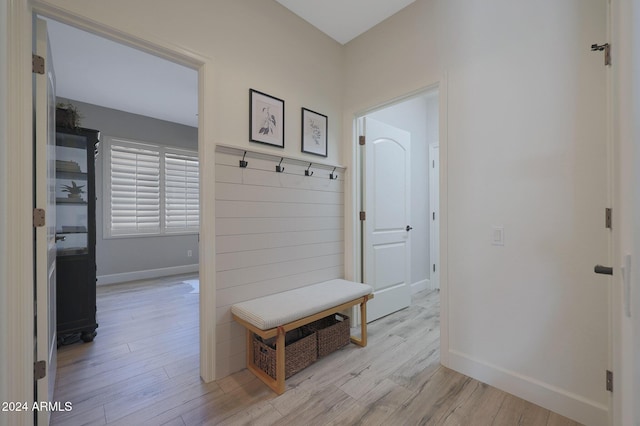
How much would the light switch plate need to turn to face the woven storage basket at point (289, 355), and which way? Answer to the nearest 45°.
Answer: approximately 45° to its right

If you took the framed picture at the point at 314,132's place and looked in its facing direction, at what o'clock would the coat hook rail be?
The coat hook rail is roughly at 3 o'clock from the framed picture.

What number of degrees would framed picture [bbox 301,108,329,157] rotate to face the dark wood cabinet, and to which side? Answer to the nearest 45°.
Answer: approximately 135° to its right

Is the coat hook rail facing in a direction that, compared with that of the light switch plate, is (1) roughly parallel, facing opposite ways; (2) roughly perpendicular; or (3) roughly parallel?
roughly perpendicular

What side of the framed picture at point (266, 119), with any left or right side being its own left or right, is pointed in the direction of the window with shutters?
back

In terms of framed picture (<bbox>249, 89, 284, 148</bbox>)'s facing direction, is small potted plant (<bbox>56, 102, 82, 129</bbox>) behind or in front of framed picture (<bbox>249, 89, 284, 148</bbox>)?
behind
